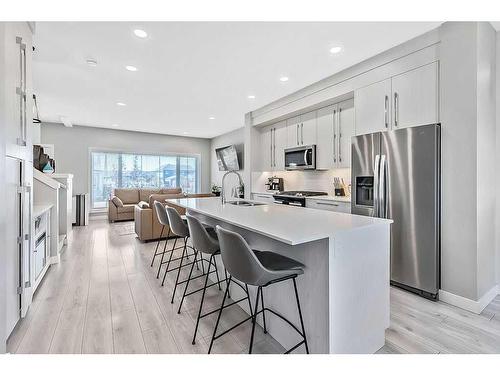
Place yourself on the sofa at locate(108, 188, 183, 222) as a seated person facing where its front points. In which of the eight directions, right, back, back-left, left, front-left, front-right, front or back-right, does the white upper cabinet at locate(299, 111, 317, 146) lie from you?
front-left

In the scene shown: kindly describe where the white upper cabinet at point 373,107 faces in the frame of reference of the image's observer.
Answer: facing the viewer and to the left of the viewer

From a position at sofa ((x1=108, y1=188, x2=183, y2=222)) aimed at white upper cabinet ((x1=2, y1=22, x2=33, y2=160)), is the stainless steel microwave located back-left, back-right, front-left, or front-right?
front-left

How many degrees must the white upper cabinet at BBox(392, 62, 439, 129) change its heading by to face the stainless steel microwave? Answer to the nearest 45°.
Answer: approximately 90° to its right

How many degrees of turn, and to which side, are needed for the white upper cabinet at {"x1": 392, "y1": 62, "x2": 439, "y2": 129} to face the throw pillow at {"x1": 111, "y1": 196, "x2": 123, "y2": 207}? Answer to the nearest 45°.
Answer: approximately 45° to its right

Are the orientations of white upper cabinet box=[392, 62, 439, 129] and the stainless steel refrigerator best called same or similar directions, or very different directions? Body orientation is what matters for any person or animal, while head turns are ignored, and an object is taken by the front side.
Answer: same or similar directions

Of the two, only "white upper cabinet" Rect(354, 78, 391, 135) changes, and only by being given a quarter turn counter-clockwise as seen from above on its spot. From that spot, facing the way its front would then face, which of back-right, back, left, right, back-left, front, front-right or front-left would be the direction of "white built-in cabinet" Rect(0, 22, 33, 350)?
right

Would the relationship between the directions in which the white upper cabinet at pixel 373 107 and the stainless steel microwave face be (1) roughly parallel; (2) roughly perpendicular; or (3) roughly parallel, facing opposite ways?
roughly parallel

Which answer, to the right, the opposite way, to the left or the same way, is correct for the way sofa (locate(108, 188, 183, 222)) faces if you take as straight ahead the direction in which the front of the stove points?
to the left

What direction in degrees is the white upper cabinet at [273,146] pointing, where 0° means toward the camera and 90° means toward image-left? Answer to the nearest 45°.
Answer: approximately 45°

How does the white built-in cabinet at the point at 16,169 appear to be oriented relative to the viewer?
to the viewer's right

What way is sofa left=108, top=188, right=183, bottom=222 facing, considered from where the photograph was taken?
facing the viewer

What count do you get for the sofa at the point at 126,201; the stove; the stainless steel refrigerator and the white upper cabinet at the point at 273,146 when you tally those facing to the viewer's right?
0

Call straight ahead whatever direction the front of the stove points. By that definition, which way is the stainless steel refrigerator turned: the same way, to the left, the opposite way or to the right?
the same way

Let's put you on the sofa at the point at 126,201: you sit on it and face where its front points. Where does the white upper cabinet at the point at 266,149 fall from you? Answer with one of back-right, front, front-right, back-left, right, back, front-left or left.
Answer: front-left

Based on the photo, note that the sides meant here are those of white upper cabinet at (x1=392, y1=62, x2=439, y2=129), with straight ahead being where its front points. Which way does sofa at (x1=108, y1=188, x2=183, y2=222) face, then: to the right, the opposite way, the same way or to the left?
to the left
